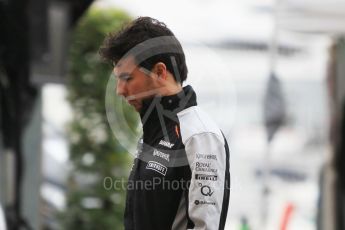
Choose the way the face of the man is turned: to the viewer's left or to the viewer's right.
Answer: to the viewer's left

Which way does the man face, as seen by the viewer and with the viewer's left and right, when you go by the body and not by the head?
facing to the left of the viewer
